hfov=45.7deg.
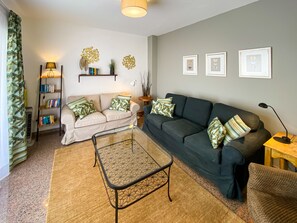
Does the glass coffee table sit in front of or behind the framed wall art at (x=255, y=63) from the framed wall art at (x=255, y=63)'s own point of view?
in front

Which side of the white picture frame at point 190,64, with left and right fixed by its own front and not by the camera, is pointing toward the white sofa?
front

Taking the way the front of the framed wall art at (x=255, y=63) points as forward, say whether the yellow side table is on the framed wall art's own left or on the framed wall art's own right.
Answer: on the framed wall art's own left

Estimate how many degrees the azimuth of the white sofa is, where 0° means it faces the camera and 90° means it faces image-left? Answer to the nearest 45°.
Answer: approximately 315°

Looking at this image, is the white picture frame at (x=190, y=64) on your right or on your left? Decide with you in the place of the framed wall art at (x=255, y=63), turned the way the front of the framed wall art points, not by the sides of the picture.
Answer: on your right

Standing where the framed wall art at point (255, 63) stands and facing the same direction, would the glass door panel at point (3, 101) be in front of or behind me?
in front

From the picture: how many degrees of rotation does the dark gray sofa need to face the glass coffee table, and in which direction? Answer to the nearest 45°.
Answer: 0° — it already faces it

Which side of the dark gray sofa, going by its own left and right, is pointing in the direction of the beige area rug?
front
